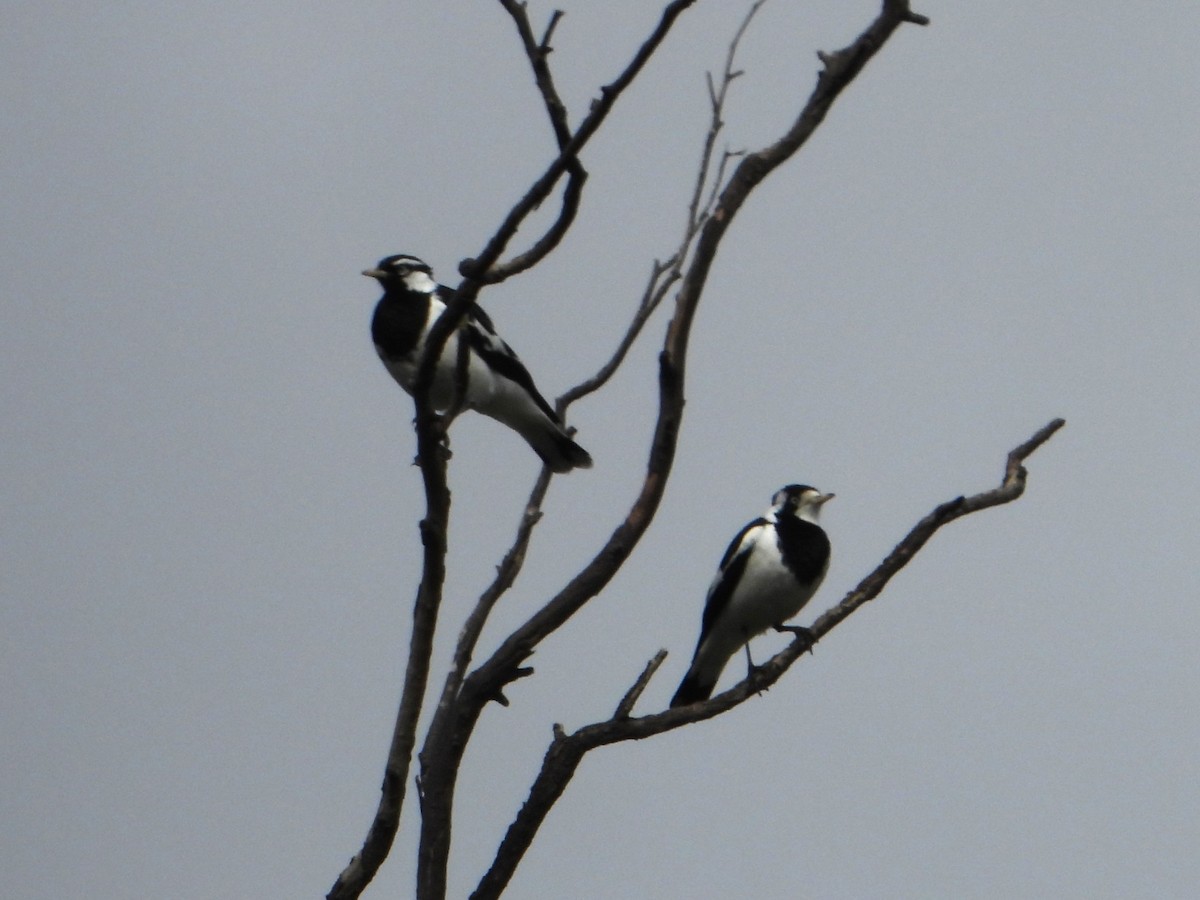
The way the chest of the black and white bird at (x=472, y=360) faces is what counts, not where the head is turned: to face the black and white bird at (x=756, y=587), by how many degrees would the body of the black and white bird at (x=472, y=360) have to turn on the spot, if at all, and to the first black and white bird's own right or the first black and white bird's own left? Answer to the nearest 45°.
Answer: approximately 180°

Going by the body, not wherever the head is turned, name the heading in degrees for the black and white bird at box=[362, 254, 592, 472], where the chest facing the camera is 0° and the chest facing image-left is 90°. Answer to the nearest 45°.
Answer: approximately 90°
